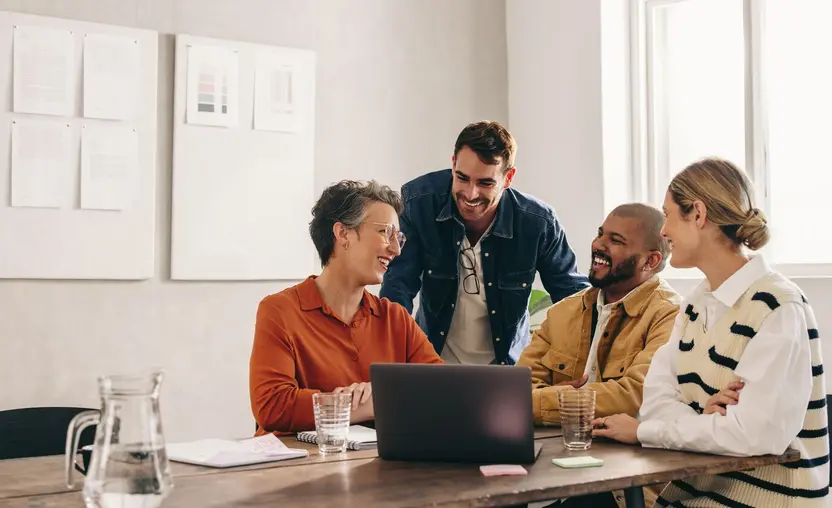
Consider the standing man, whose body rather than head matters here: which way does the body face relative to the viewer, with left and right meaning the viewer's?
facing the viewer

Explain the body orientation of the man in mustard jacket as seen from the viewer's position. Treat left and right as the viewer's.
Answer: facing the viewer and to the left of the viewer

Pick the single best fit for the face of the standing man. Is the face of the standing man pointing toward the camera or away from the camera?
toward the camera

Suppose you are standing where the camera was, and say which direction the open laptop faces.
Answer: facing away from the viewer

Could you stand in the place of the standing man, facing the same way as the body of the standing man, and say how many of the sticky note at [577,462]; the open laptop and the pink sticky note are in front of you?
3

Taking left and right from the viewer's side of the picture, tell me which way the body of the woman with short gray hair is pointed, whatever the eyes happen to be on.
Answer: facing the viewer and to the right of the viewer

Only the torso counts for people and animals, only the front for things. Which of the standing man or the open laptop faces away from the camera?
the open laptop

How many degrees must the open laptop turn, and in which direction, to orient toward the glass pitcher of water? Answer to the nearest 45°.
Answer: approximately 135° to its left

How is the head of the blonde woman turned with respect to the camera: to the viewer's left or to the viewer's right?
to the viewer's left

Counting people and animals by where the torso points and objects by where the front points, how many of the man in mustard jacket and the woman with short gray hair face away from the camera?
0

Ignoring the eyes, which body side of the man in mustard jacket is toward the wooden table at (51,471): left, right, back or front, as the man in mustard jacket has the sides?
front

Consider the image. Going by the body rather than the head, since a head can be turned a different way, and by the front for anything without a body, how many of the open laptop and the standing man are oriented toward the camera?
1

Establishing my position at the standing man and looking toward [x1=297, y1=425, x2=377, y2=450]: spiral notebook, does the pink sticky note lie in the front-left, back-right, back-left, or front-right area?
front-left

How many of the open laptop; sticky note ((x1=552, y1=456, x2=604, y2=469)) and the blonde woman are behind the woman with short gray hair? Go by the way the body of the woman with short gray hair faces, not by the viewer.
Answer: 0

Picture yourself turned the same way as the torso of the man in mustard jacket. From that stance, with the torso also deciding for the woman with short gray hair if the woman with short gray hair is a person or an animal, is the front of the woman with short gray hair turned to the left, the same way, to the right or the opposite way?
to the left
